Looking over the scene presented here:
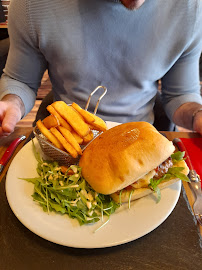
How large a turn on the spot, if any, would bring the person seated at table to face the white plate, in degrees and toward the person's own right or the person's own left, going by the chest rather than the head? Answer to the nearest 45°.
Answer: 0° — they already face it

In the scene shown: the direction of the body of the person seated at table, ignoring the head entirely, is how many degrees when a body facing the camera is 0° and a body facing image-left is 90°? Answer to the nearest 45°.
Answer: approximately 0°

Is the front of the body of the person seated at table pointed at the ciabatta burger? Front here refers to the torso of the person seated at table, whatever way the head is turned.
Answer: yes

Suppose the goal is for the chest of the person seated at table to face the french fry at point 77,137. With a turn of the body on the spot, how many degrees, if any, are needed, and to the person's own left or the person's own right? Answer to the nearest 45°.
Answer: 0° — they already face it
